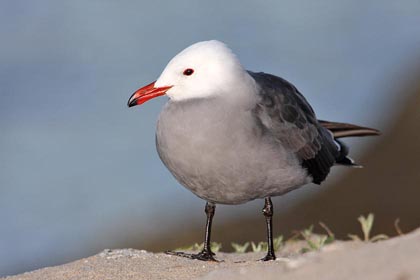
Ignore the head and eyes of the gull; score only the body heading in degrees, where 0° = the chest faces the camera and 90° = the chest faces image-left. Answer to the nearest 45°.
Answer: approximately 45°
